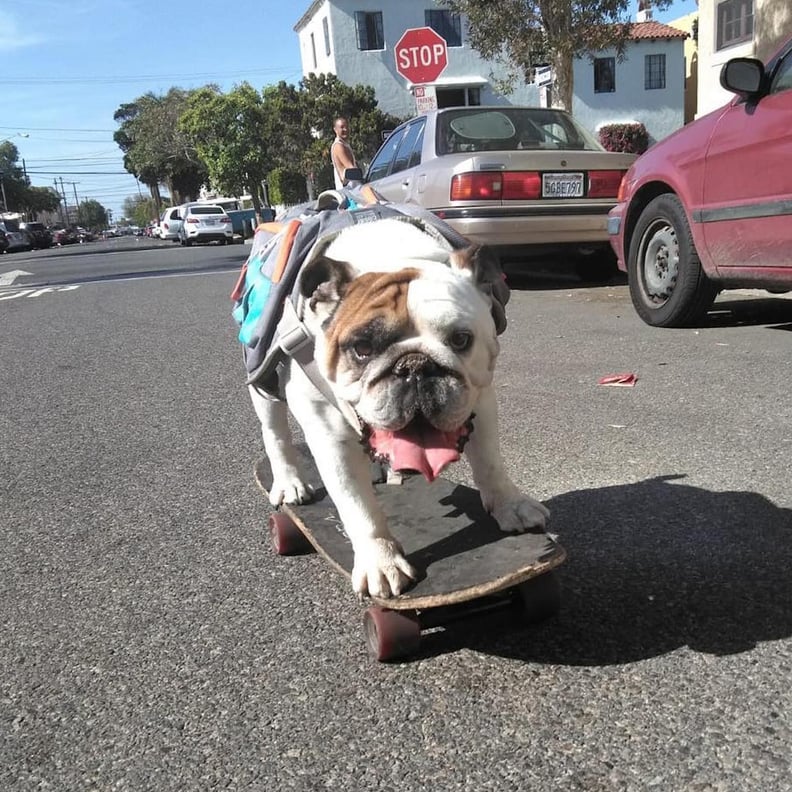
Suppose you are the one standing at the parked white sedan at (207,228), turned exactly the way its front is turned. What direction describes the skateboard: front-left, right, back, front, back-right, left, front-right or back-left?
back

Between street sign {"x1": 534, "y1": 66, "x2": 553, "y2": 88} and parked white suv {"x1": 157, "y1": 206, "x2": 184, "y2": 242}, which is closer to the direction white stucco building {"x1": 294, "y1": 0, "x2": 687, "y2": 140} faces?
the street sign

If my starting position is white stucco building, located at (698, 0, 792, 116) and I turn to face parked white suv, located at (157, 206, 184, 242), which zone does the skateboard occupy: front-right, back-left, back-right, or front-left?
back-left

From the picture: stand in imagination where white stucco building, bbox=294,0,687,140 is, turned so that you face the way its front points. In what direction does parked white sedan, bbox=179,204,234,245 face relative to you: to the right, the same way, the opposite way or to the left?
the opposite way

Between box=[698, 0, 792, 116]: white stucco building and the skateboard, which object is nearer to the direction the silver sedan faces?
the white stucco building

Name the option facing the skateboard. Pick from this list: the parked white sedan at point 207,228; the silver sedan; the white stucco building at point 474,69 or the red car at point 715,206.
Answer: the white stucco building

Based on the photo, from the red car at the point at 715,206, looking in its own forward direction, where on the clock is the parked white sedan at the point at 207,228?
The parked white sedan is roughly at 12 o'clock from the red car.

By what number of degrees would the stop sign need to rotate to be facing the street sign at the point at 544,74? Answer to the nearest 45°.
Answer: approximately 135° to its left

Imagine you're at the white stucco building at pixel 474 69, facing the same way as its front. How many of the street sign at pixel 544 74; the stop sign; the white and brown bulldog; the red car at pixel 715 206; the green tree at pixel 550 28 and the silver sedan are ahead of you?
6

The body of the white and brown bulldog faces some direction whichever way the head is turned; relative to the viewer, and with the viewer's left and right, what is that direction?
facing the viewer and to the right of the viewer

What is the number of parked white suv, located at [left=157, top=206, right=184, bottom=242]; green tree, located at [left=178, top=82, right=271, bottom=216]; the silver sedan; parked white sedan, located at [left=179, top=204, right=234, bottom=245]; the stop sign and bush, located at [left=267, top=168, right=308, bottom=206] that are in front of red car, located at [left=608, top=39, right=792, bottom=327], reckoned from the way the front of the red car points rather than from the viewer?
6

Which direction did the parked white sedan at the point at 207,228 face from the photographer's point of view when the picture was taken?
facing away from the viewer

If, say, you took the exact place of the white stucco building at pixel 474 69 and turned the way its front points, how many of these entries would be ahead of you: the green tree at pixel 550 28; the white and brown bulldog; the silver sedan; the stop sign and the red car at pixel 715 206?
5

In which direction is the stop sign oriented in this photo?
toward the camera

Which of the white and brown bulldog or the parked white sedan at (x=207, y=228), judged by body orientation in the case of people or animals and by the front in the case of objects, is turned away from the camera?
the parked white sedan

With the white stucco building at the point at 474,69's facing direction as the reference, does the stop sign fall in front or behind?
in front

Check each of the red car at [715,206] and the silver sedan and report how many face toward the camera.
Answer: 0

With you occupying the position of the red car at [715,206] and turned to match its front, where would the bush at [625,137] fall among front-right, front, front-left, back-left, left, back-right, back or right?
front-right

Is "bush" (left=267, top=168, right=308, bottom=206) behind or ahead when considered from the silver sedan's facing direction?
ahead
